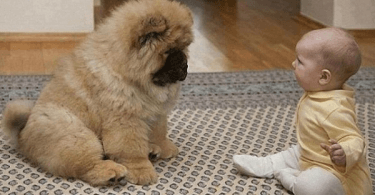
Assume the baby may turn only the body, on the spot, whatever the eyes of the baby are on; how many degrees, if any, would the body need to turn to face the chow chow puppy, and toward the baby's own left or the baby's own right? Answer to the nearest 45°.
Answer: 0° — they already face it

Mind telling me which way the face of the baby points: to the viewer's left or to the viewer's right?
to the viewer's left

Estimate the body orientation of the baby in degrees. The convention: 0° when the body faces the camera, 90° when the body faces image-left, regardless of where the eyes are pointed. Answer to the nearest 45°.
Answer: approximately 90°
